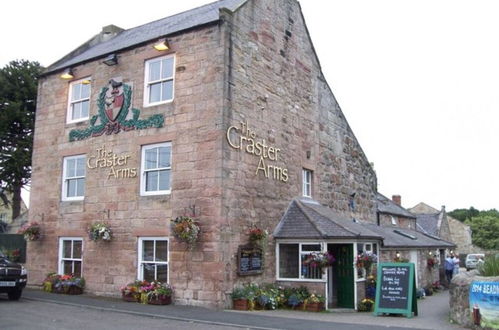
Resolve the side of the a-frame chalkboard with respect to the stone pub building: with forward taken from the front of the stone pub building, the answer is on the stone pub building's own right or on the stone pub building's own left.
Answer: on the stone pub building's own left
